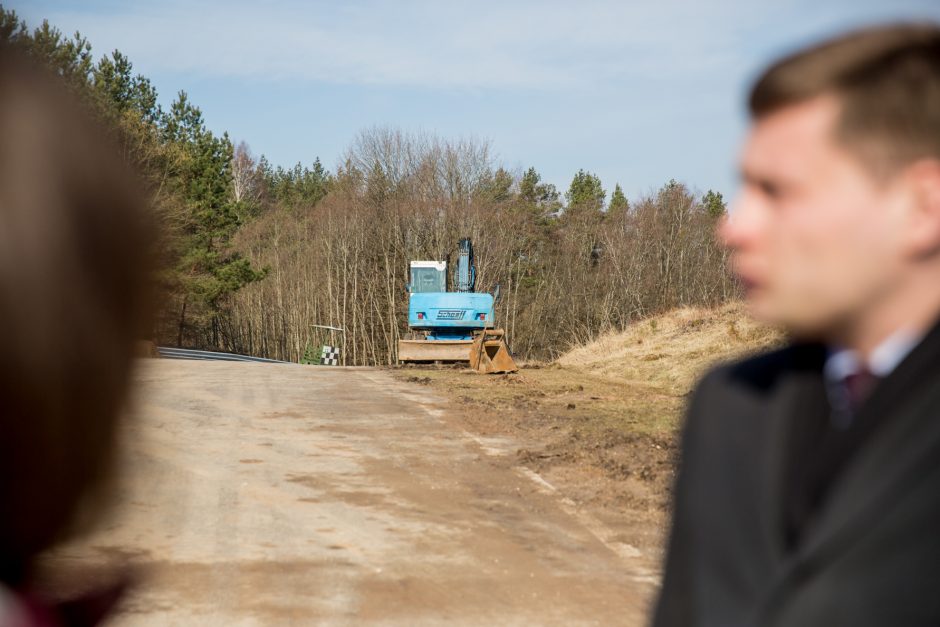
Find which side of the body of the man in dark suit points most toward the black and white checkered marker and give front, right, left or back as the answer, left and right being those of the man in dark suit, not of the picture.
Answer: right

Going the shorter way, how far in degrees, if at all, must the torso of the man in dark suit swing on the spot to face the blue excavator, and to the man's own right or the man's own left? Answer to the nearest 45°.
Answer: approximately 135° to the man's own right

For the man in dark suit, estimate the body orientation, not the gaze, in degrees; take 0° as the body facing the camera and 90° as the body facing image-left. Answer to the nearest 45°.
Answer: approximately 45°
